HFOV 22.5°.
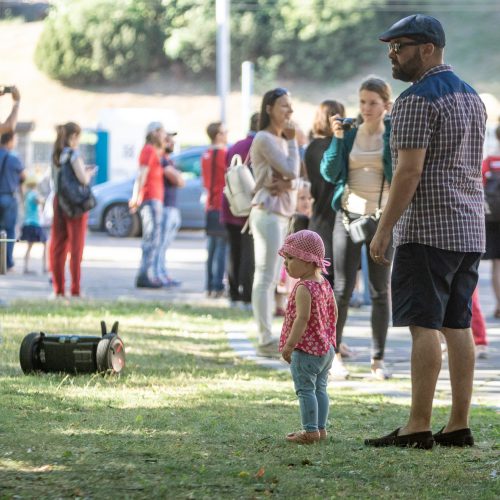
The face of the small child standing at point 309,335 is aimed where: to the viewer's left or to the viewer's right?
to the viewer's left

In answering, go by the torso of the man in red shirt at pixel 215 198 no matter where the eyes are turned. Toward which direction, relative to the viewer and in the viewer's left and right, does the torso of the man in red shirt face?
facing to the right of the viewer

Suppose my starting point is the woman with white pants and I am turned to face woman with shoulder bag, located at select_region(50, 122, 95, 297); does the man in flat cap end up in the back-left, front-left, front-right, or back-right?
back-left

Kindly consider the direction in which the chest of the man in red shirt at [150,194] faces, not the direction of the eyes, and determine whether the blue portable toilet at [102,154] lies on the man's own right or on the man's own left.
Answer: on the man's own left
